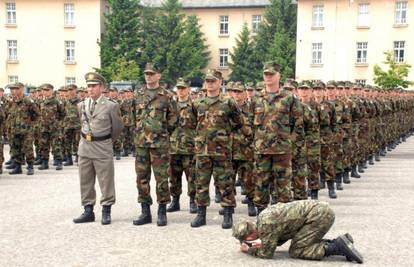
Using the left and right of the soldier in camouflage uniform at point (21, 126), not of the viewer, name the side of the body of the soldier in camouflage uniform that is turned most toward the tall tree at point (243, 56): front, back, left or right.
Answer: back

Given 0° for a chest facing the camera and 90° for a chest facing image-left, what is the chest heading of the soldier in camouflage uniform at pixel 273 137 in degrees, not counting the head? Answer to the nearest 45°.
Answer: approximately 45°

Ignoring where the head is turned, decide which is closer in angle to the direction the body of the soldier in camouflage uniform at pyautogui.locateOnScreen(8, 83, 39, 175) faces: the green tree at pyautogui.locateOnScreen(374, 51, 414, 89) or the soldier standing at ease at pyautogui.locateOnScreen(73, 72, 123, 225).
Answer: the soldier standing at ease

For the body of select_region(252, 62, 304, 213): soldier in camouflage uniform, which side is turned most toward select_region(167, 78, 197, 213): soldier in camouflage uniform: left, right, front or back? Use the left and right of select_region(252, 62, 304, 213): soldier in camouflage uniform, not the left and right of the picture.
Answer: right

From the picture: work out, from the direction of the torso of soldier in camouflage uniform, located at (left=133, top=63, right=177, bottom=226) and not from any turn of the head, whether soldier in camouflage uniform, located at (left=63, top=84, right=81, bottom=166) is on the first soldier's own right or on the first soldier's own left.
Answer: on the first soldier's own right

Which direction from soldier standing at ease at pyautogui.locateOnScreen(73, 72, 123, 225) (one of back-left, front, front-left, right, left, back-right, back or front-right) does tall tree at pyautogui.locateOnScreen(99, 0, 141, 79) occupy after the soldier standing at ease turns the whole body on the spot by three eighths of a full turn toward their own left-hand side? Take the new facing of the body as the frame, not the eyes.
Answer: left

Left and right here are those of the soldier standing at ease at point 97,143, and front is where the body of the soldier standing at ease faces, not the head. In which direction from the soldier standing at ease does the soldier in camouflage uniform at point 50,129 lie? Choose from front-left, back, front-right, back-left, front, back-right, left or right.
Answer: back-right

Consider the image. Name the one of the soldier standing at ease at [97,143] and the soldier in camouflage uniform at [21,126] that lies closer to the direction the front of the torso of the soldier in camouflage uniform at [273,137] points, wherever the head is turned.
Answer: the soldier standing at ease
